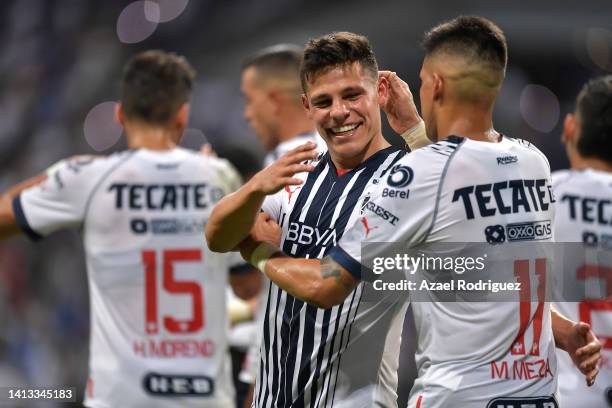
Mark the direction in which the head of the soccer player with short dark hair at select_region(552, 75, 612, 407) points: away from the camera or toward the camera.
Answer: away from the camera

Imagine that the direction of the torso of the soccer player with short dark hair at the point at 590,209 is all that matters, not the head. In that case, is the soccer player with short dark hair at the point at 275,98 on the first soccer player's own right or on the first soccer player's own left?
on the first soccer player's own left

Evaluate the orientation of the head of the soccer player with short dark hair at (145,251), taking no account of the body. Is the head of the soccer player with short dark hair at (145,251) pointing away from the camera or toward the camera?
away from the camera

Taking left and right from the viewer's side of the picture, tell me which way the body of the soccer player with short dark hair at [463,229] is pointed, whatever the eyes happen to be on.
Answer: facing away from the viewer and to the left of the viewer

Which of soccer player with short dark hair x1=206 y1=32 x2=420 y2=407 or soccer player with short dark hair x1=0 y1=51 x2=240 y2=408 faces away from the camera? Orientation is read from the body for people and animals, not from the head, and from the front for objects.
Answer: soccer player with short dark hair x1=0 y1=51 x2=240 y2=408

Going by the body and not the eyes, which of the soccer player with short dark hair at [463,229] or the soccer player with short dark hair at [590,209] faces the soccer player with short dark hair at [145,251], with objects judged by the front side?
the soccer player with short dark hair at [463,229]

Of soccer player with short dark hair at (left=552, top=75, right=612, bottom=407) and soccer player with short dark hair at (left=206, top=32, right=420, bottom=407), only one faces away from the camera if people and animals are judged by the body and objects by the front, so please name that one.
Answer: soccer player with short dark hair at (left=552, top=75, right=612, bottom=407)

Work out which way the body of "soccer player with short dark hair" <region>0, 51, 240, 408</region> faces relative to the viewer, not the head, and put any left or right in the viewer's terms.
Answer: facing away from the viewer

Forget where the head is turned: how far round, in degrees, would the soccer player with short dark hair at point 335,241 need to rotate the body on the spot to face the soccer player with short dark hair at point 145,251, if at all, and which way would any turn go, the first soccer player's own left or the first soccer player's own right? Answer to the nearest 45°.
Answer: approximately 90° to the first soccer player's own right

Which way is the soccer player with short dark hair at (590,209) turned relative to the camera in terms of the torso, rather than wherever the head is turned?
away from the camera

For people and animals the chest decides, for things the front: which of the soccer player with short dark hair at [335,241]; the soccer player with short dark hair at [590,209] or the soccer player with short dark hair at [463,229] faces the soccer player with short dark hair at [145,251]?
the soccer player with short dark hair at [463,229]

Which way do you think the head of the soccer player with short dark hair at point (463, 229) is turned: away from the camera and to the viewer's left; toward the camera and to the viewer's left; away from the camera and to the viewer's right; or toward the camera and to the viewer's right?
away from the camera and to the viewer's left
